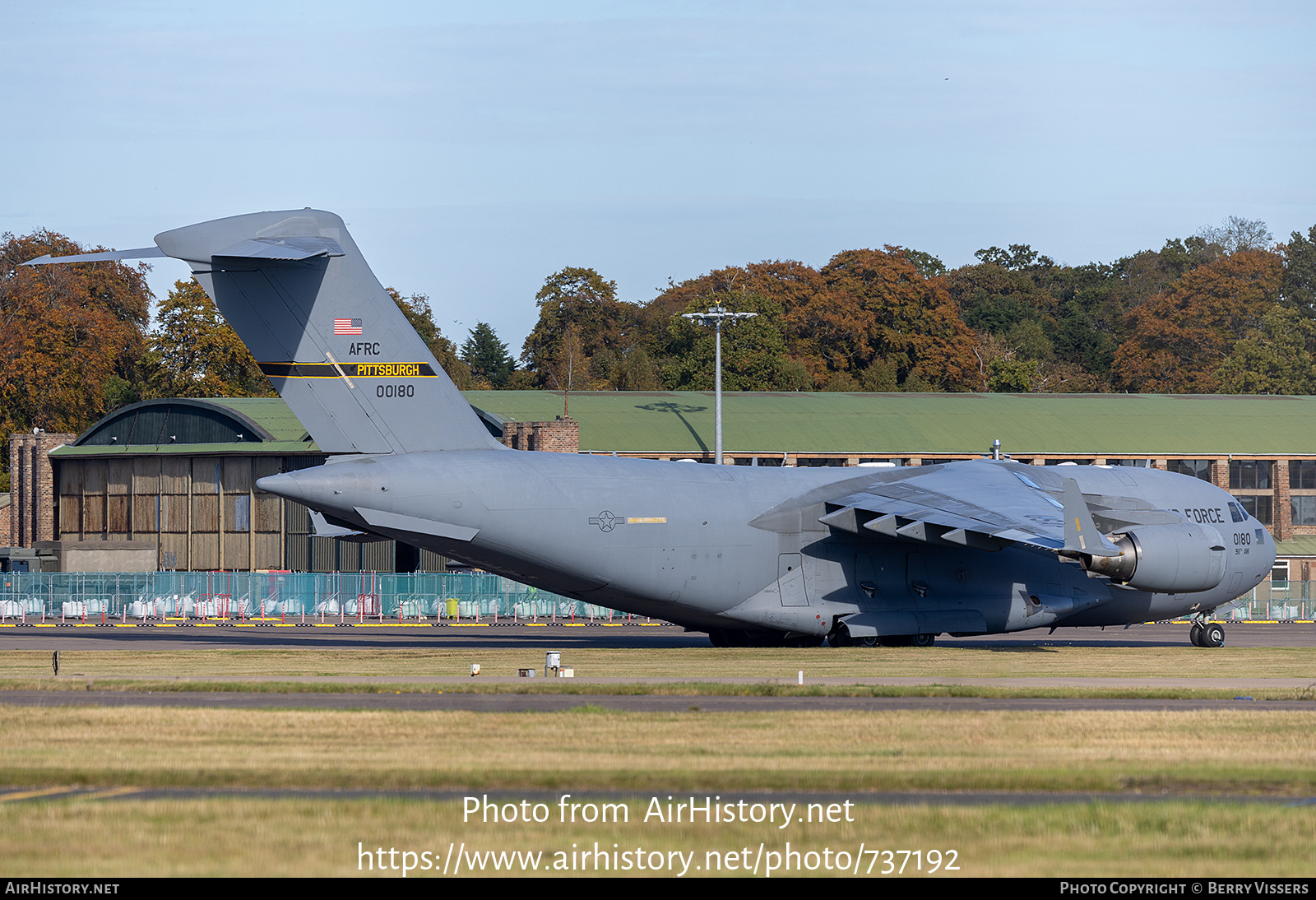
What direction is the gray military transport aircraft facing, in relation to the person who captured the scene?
facing away from the viewer and to the right of the viewer
